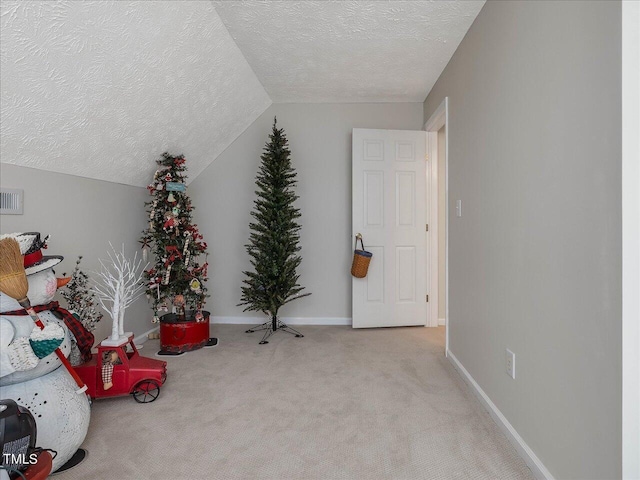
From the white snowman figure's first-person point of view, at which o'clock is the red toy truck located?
The red toy truck is roughly at 10 o'clock from the white snowman figure.

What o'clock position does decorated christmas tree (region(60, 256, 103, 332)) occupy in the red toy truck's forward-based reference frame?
The decorated christmas tree is roughly at 8 o'clock from the red toy truck.

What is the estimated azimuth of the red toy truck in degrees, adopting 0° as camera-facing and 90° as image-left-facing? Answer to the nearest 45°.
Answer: approximately 270°

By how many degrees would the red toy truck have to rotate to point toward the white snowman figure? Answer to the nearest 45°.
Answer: approximately 135° to its right
